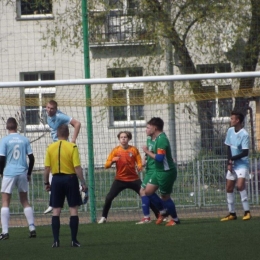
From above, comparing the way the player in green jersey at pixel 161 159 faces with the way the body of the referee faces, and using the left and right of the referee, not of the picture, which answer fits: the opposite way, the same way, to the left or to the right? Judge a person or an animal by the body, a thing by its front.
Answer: to the left

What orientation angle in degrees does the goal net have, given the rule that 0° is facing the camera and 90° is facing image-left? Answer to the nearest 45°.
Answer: approximately 0°

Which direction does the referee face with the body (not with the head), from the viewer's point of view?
away from the camera

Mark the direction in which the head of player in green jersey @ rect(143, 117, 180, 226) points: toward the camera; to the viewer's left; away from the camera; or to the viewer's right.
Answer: to the viewer's left

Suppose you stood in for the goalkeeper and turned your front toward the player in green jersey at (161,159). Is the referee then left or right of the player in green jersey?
right

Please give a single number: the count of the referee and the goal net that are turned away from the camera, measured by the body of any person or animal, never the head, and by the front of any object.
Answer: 1

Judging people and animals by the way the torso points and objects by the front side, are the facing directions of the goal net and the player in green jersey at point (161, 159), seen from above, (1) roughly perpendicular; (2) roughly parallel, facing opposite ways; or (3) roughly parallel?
roughly perpendicular

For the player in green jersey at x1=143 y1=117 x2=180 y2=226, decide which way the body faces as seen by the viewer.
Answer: to the viewer's left
